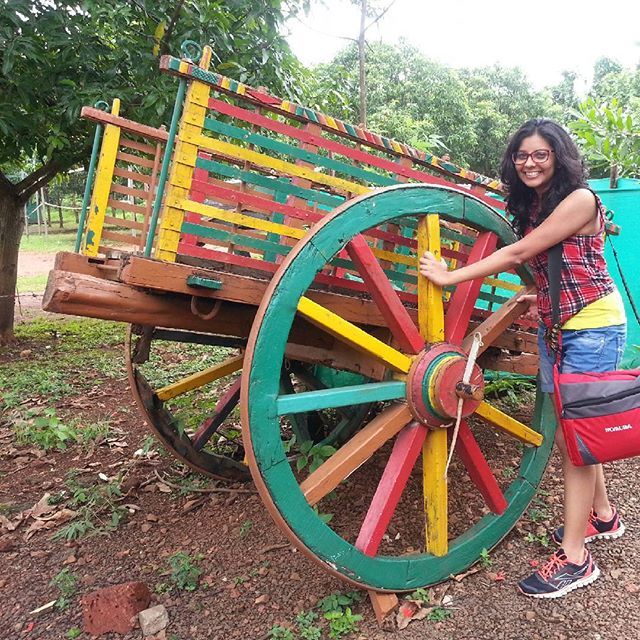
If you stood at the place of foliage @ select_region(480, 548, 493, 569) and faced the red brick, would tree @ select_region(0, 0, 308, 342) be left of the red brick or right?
right

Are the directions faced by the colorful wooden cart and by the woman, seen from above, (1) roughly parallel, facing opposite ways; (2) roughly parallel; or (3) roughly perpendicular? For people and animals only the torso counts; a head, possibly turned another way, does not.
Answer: roughly perpendicular

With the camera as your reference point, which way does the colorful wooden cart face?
facing away from the viewer and to the right of the viewer

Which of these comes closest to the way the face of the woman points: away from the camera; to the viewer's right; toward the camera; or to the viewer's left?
toward the camera
